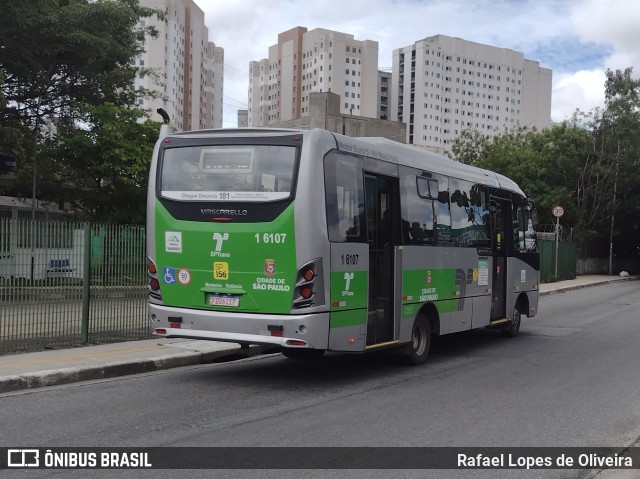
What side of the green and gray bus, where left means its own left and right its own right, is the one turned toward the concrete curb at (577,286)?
front

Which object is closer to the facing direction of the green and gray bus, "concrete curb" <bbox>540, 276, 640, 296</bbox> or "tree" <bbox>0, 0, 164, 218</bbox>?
the concrete curb

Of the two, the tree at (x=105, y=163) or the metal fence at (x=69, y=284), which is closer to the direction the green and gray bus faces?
the tree

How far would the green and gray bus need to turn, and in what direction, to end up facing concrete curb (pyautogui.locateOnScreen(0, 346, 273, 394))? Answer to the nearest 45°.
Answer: approximately 135° to its left

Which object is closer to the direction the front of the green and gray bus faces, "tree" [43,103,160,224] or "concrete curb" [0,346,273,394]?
the tree

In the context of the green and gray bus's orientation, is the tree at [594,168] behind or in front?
in front

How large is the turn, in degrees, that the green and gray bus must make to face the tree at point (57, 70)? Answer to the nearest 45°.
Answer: approximately 90° to its left

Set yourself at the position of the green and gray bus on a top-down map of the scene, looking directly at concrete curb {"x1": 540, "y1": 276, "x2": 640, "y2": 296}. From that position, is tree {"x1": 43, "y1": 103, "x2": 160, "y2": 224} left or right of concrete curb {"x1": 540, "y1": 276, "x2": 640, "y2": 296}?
left

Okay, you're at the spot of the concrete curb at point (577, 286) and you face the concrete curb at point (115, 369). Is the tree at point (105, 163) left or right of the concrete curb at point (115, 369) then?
right

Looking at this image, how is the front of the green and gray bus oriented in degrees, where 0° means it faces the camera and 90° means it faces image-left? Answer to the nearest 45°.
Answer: approximately 225°
